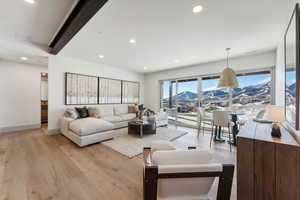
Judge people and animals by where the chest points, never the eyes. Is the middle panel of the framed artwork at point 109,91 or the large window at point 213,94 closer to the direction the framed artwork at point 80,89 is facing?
the large window

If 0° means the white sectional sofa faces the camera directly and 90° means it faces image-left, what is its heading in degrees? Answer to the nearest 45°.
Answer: approximately 315°

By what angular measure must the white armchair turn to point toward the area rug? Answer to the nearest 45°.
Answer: approximately 45° to its left

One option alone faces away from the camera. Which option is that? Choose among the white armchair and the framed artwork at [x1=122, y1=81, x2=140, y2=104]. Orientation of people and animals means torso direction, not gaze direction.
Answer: the white armchair

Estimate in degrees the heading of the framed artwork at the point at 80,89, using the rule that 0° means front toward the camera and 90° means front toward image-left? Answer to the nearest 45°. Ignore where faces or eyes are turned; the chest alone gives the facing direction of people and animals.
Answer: approximately 315°

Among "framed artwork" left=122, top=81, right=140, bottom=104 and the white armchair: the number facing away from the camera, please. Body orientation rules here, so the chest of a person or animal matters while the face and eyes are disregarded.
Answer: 1

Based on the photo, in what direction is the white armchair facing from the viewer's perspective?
away from the camera
